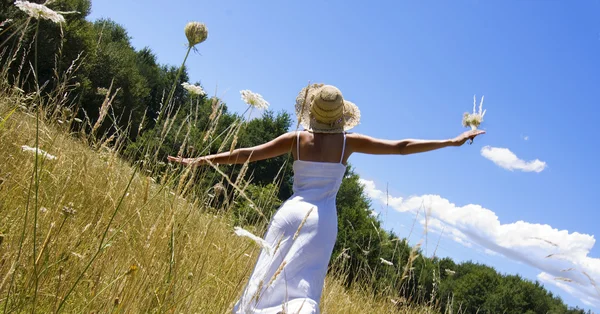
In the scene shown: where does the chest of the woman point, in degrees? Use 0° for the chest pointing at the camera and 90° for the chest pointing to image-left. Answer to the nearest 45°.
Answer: approximately 180°

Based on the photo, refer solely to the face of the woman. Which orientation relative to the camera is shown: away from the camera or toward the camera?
away from the camera

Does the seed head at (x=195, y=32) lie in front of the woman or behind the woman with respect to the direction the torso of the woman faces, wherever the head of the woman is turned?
behind

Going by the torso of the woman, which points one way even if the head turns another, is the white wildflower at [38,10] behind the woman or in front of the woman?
behind
